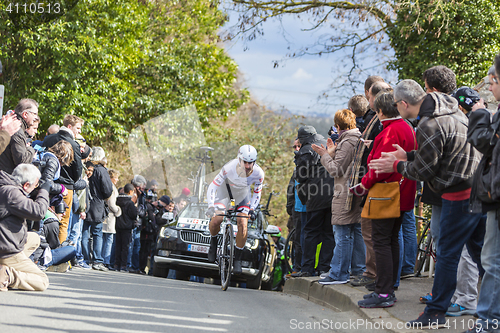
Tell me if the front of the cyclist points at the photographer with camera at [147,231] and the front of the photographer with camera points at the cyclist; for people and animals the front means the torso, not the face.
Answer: no

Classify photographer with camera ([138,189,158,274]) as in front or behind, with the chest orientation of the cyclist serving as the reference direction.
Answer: behind

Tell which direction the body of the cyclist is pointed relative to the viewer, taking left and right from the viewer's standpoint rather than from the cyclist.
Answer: facing the viewer

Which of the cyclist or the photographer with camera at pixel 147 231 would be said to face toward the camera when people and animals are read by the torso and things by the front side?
the cyclist

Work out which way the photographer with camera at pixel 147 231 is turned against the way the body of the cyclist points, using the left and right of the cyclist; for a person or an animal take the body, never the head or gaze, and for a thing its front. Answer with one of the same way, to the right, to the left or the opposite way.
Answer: to the left

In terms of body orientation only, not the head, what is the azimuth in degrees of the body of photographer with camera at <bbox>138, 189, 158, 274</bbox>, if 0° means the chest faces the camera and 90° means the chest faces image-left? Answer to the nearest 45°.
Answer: approximately 270°

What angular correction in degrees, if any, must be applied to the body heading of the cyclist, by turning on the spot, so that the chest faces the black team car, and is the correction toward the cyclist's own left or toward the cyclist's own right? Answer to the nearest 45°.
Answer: approximately 180°

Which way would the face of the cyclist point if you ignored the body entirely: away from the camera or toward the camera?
toward the camera
